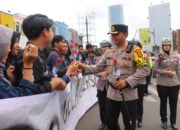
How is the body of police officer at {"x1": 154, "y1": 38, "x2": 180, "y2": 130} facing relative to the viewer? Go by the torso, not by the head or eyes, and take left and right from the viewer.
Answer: facing the viewer

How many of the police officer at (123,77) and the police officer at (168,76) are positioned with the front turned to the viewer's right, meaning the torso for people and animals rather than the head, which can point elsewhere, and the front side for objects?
0

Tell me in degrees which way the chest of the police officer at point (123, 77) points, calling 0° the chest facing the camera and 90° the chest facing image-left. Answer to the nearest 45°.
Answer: approximately 45°

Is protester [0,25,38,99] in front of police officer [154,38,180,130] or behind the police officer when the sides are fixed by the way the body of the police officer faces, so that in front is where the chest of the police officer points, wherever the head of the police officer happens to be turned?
in front

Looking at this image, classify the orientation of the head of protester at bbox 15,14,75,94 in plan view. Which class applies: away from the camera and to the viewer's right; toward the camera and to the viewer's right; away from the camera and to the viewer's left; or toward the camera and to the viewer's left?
away from the camera and to the viewer's right

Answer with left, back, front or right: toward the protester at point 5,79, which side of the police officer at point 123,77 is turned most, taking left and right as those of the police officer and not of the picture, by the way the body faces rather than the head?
front

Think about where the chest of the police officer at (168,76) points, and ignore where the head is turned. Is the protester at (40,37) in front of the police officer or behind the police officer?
in front
